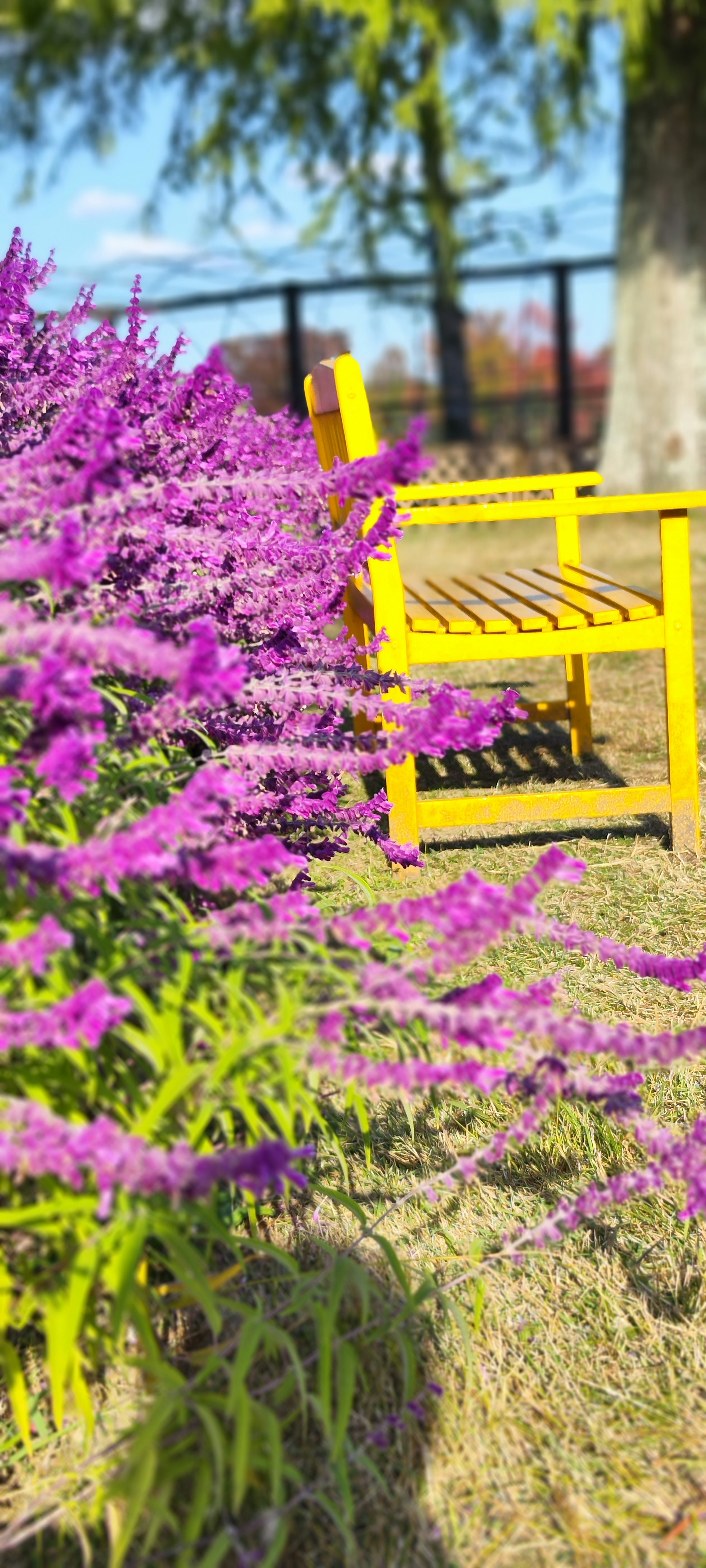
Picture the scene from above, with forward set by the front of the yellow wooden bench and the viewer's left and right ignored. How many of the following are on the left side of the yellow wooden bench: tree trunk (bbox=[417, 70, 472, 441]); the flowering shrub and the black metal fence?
2

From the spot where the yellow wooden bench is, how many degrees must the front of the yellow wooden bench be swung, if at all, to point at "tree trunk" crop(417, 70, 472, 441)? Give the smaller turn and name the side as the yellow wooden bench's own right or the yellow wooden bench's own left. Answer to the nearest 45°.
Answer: approximately 90° to the yellow wooden bench's own left

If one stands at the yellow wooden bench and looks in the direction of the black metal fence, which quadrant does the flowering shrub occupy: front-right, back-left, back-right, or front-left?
back-left

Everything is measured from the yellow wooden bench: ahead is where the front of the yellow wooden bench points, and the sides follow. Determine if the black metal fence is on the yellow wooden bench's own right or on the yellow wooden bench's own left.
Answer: on the yellow wooden bench's own left

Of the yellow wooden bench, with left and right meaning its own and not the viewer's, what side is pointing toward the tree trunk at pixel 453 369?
left

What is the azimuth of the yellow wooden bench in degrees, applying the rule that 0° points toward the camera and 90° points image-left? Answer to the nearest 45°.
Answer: approximately 270°
